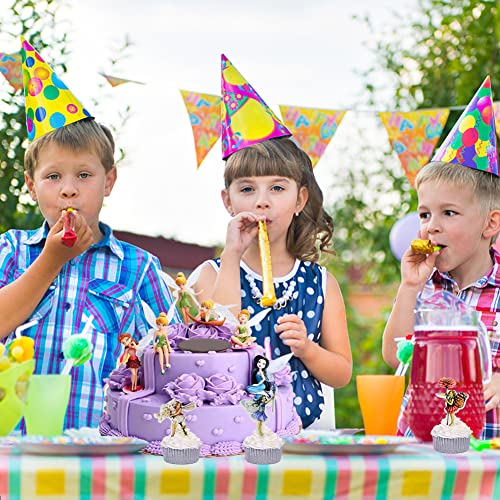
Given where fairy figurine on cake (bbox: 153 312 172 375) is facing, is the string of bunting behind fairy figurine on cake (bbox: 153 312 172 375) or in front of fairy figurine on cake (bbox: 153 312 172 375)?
behind

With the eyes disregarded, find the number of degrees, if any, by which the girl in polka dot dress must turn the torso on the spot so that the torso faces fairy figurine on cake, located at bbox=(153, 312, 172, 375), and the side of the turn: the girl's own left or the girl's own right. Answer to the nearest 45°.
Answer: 0° — they already face it

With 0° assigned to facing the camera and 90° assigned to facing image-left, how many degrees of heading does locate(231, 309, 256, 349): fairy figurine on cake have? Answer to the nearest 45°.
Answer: approximately 0°

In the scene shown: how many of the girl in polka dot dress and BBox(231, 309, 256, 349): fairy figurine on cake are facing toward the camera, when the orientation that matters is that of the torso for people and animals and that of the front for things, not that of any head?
2

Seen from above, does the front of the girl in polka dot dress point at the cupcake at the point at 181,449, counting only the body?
yes

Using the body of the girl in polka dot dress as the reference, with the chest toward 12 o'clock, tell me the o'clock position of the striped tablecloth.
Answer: The striped tablecloth is roughly at 12 o'clock from the girl in polka dot dress.
